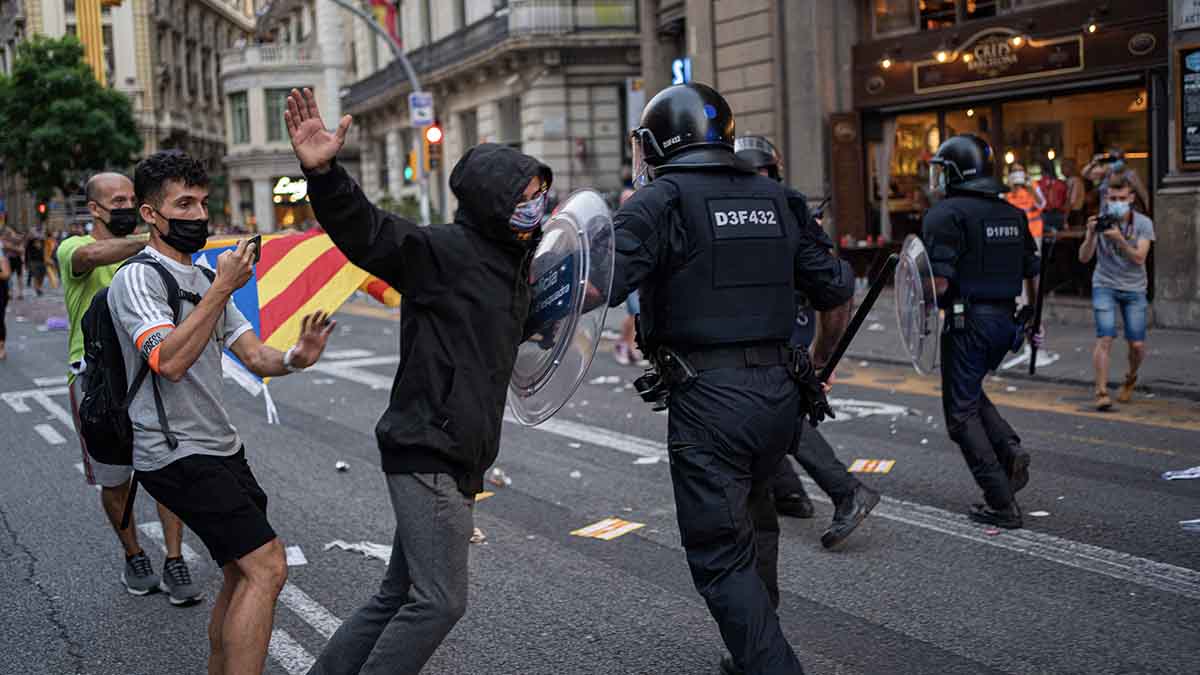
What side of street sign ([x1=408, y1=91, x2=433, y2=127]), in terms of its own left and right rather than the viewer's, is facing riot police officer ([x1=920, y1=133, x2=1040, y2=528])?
front

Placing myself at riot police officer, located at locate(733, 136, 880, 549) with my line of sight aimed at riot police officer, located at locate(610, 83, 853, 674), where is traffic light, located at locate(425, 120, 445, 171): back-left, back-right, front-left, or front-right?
back-right

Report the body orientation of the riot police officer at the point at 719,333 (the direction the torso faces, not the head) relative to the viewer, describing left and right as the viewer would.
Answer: facing away from the viewer and to the left of the viewer

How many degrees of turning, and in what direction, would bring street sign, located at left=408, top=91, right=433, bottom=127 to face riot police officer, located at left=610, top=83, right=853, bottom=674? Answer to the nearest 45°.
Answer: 0° — it already faces them

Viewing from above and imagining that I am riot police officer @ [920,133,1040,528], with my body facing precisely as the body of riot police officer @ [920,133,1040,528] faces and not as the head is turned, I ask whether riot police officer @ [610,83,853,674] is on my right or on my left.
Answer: on my left

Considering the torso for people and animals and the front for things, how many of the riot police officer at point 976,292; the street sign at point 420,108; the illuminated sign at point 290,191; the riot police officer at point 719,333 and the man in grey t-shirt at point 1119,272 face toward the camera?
3

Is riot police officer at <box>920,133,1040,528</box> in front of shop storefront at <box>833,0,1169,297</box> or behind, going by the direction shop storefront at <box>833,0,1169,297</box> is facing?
in front

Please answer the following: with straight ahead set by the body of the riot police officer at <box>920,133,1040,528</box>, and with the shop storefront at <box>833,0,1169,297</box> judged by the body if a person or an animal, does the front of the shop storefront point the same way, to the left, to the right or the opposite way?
to the left

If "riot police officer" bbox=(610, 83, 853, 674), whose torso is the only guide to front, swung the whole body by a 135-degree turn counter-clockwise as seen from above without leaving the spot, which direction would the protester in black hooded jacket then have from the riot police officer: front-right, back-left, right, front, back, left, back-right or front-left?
front-right

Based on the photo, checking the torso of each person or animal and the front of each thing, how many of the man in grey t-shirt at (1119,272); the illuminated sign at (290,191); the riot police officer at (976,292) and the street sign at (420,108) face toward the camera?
3

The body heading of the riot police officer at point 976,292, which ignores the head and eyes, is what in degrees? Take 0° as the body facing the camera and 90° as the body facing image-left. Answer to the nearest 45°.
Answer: approximately 135°

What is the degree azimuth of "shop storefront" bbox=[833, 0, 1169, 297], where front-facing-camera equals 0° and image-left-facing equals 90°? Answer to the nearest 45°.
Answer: approximately 45°

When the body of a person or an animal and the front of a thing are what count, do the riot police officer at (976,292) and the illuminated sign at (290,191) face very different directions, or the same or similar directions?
very different directions

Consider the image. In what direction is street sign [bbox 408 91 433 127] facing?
toward the camera

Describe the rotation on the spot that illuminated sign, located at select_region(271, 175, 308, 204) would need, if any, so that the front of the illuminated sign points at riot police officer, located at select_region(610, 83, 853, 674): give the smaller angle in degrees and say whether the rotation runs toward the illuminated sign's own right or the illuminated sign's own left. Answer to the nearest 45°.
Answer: approximately 45° to the illuminated sign's own left

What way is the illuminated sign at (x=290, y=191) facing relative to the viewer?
toward the camera
